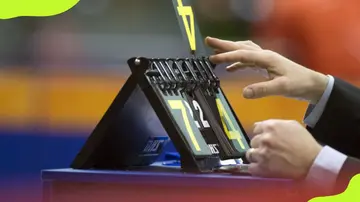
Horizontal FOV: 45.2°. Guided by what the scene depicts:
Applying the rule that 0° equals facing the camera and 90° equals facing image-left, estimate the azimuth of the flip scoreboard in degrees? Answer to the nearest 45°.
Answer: approximately 315°
